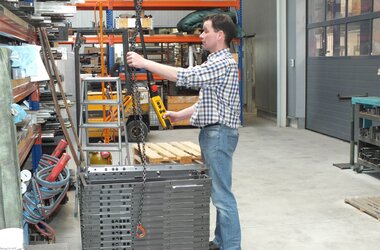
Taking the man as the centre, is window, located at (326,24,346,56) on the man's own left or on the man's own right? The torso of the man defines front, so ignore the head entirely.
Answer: on the man's own right

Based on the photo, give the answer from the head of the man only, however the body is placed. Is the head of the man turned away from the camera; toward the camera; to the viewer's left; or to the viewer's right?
to the viewer's left

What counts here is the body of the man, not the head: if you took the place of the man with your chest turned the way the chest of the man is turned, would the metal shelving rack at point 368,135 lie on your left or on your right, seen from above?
on your right

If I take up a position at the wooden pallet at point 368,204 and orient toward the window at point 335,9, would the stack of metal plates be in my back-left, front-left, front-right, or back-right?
back-left

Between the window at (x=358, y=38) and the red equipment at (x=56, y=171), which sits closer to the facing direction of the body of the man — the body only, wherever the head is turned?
the red equipment

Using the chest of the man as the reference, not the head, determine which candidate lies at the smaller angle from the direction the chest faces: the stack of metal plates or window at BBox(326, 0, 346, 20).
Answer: the stack of metal plates

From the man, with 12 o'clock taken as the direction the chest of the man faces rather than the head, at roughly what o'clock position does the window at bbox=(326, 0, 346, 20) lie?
The window is roughly at 4 o'clock from the man.

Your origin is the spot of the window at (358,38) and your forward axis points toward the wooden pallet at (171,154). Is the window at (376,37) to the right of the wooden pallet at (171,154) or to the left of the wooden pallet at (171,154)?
left

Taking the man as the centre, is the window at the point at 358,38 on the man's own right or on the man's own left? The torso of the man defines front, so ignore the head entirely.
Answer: on the man's own right

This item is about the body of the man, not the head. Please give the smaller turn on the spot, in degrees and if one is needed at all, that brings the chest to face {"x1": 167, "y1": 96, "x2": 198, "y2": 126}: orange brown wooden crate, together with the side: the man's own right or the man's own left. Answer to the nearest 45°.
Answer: approximately 90° to the man's own right

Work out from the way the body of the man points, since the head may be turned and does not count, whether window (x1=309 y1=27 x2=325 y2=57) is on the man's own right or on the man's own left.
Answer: on the man's own right

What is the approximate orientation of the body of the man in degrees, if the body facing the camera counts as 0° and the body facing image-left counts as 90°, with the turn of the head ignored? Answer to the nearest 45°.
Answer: approximately 90°

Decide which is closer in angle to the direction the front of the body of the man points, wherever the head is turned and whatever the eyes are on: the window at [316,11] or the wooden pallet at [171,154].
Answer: the wooden pallet
